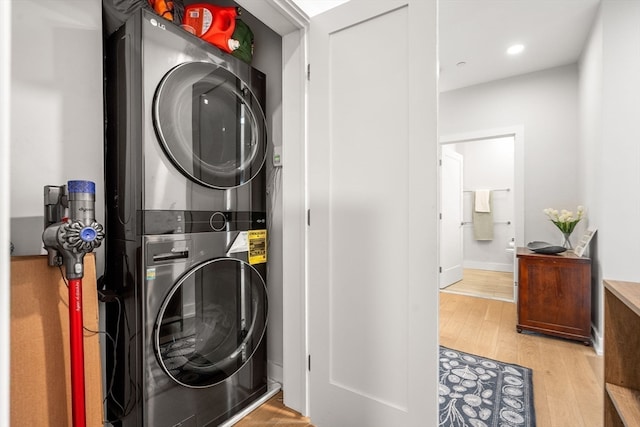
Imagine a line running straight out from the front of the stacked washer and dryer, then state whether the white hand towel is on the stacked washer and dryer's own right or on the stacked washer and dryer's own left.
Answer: on the stacked washer and dryer's own left

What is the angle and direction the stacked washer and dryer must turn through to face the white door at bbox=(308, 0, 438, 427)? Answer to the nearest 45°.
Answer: approximately 45° to its left

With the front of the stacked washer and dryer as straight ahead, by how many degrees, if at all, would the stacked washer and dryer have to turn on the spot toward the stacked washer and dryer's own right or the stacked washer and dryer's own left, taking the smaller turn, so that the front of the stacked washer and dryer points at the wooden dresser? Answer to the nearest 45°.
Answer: approximately 45° to the stacked washer and dryer's own left

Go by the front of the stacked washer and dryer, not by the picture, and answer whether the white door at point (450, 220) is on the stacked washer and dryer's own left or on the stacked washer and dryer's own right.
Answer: on the stacked washer and dryer's own left

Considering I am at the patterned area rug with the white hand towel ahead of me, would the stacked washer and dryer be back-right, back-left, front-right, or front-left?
back-left

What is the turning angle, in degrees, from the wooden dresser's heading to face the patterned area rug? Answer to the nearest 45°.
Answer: approximately 90° to its left

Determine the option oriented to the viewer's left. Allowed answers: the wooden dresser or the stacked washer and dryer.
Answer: the wooden dresser

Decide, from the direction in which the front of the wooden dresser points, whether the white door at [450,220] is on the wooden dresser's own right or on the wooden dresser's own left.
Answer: on the wooden dresser's own right

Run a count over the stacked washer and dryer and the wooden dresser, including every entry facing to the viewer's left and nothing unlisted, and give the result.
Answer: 1

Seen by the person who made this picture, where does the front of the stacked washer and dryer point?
facing the viewer and to the right of the viewer

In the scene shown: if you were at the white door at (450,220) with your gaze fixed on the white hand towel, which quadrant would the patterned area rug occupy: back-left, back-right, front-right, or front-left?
back-right

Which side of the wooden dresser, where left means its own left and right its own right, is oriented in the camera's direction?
left

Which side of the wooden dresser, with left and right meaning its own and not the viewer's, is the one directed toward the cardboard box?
left

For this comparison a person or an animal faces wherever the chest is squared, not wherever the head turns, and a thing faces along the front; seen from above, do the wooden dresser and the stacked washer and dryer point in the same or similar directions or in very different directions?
very different directions

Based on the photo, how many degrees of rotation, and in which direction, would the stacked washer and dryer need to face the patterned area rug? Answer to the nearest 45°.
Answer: approximately 45° to its left
